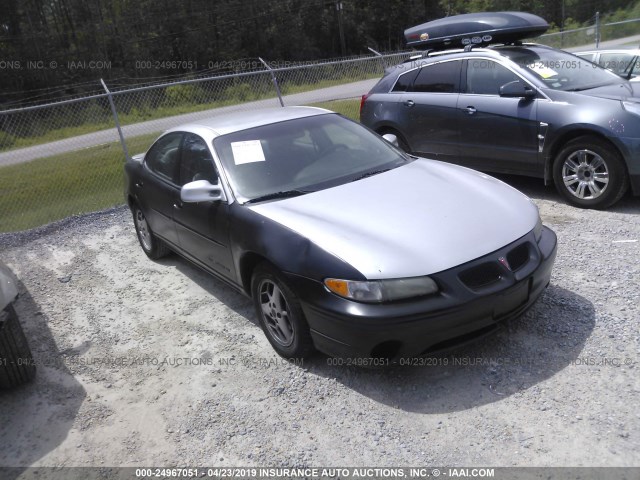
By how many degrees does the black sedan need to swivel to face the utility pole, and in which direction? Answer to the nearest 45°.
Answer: approximately 135° to its left

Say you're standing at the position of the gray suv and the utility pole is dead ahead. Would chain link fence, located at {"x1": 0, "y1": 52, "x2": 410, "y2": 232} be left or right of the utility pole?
left

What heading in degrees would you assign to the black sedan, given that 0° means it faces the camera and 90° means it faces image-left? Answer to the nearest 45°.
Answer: approximately 315°

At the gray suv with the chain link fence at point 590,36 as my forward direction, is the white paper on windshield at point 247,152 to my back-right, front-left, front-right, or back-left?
back-left

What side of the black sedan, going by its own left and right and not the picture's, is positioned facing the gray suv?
left

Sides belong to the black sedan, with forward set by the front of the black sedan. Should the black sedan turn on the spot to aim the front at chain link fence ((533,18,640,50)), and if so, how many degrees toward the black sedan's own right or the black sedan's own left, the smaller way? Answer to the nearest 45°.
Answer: approximately 90° to the black sedan's own left

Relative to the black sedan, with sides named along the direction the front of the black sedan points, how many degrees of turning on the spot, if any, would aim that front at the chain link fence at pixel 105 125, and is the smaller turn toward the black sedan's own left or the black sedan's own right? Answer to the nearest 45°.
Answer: approximately 180°
